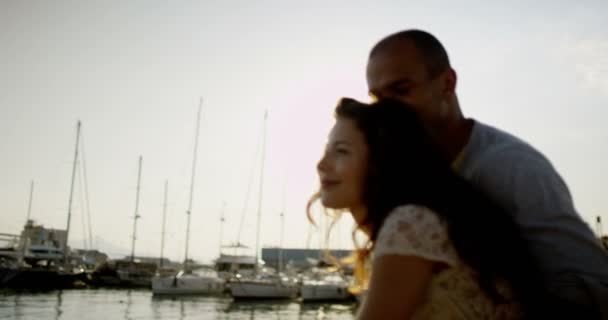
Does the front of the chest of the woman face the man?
no

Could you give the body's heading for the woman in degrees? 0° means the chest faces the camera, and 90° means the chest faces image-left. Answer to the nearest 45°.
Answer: approximately 90°

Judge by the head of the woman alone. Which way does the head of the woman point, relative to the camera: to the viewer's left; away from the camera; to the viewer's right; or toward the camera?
to the viewer's left
